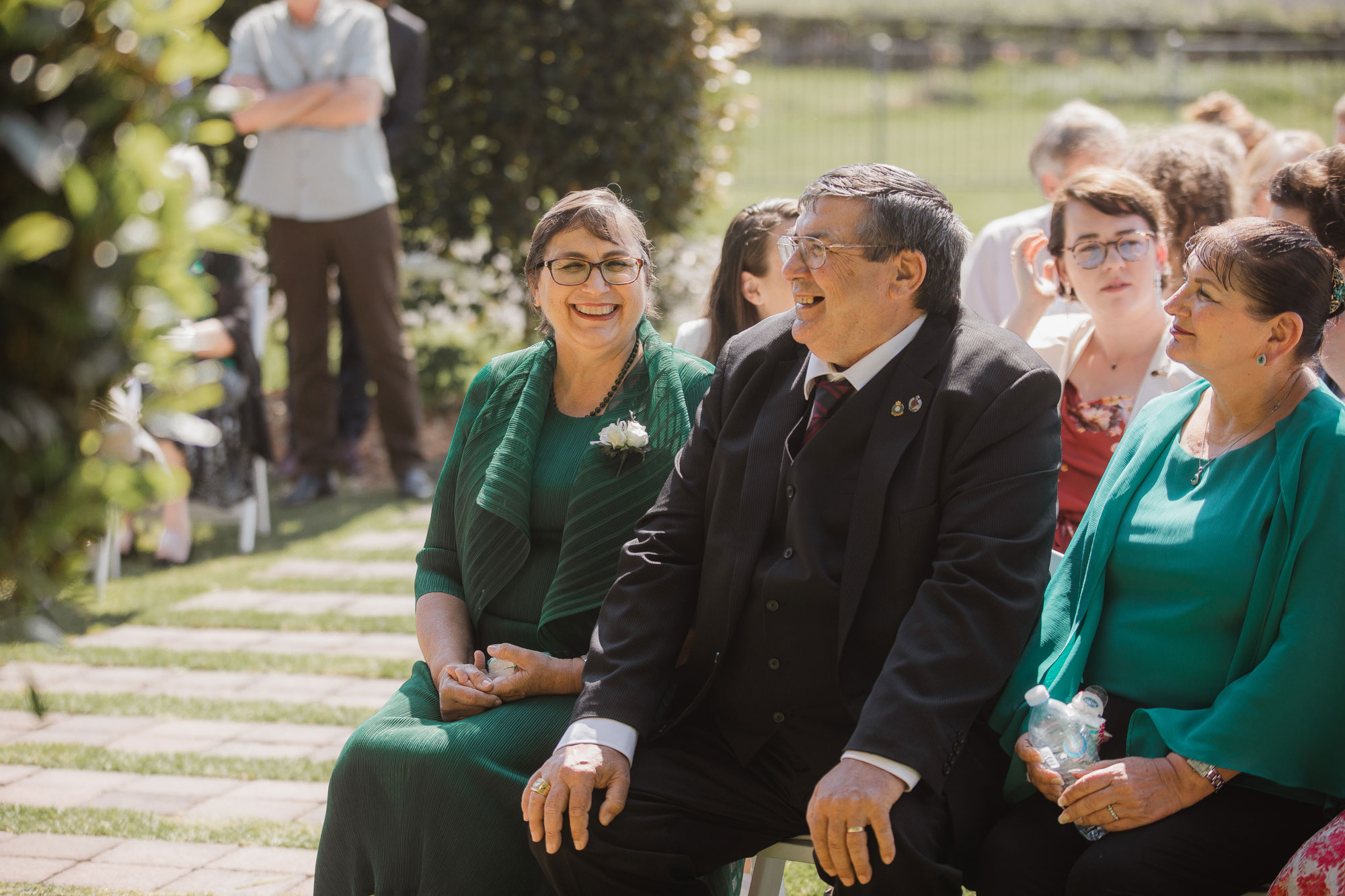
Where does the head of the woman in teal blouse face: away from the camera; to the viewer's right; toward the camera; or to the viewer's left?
to the viewer's left

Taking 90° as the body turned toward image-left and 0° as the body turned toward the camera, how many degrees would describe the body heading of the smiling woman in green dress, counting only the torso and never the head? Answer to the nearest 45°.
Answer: approximately 45°

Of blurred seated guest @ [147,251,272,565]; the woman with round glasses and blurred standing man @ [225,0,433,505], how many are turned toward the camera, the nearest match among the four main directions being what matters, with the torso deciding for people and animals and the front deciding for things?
2

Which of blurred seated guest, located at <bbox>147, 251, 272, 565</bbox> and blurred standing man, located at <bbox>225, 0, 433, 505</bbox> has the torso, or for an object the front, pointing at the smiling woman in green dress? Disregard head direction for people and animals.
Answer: the blurred standing man

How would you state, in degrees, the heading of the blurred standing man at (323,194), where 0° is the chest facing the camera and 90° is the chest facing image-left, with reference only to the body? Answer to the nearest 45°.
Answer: approximately 0°

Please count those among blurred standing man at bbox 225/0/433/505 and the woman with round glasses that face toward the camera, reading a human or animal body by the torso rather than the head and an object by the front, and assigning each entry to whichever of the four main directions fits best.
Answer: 2

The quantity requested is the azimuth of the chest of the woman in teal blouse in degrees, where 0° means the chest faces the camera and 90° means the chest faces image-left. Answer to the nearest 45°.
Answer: approximately 45°

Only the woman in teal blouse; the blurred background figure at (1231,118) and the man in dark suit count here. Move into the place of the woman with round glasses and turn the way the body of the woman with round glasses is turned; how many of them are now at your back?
1

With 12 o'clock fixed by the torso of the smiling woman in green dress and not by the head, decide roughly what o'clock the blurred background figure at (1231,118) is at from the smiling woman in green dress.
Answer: The blurred background figure is roughly at 6 o'clock from the smiling woman in green dress.

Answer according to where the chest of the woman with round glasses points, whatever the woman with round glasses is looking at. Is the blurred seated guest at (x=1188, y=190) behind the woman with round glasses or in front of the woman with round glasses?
behind
